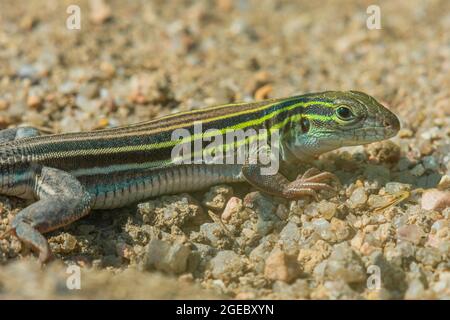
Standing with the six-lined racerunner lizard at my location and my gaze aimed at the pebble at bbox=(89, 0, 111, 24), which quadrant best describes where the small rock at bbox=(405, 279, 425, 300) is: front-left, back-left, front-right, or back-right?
back-right

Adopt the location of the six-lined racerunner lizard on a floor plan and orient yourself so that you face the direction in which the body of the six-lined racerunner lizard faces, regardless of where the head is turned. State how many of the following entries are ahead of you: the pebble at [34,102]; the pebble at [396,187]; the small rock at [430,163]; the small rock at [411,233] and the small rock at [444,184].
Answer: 4

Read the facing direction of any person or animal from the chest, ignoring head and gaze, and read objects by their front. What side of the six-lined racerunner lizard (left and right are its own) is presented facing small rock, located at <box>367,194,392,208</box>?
front

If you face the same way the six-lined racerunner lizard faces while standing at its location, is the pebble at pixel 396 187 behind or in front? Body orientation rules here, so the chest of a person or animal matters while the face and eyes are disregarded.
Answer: in front

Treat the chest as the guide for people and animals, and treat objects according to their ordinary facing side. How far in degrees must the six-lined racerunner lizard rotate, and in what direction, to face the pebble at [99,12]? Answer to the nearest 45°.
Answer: approximately 90° to its left

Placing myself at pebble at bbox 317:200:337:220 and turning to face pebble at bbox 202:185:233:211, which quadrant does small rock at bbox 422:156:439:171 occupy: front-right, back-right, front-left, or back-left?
back-right

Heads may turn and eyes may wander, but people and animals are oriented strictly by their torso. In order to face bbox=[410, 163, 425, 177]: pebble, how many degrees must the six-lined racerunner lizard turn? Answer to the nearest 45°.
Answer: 0° — it already faces it

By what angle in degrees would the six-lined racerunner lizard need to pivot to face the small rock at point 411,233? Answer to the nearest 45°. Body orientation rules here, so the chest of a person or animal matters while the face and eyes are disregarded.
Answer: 0° — it already faces it

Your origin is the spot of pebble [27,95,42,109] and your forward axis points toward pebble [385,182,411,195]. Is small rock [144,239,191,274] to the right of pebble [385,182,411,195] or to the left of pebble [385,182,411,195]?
right

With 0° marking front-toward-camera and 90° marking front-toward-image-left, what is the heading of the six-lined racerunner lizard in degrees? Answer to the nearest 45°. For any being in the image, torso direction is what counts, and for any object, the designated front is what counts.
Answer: approximately 270°

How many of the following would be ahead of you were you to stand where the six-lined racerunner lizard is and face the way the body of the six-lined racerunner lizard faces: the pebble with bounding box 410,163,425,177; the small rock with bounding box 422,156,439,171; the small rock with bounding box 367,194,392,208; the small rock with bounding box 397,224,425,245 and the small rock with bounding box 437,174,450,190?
5

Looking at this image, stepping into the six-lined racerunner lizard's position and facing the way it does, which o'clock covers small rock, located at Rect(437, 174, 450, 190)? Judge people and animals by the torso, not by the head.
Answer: The small rock is roughly at 12 o'clock from the six-lined racerunner lizard.
